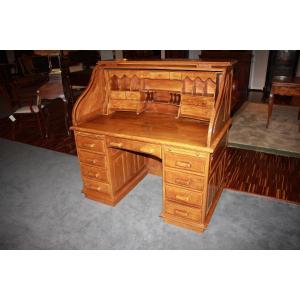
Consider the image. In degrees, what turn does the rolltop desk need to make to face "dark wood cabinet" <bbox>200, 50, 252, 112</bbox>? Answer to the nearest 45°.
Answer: approximately 180°

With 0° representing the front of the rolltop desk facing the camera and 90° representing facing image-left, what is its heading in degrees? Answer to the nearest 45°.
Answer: approximately 45°

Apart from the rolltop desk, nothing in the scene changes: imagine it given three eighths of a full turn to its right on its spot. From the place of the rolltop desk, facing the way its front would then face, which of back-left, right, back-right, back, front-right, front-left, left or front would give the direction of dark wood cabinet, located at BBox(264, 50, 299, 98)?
front-right

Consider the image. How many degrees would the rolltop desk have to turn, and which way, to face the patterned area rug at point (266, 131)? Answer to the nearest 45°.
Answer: approximately 180°
